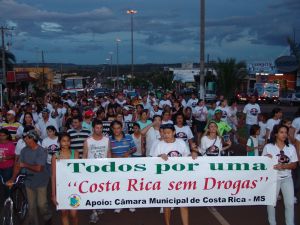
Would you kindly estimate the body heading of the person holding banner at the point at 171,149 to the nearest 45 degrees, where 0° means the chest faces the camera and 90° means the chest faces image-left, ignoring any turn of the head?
approximately 0°

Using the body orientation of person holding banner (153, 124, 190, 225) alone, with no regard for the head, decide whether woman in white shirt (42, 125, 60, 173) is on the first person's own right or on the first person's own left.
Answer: on the first person's own right

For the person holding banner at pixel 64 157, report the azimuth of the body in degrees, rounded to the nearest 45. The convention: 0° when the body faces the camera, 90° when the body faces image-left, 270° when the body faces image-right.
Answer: approximately 0°

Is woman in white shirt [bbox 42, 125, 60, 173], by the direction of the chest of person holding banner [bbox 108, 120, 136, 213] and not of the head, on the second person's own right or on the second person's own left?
on the second person's own right

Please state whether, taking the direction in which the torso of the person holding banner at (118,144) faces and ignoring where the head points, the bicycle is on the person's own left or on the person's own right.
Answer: on the person's own right

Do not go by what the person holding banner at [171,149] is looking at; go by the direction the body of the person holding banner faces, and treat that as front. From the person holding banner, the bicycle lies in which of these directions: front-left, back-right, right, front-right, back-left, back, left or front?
right

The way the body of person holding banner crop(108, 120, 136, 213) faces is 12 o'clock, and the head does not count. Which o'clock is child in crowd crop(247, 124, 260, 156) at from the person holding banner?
The child in crowd is roughly at 8 o'clock from the person holding banner.

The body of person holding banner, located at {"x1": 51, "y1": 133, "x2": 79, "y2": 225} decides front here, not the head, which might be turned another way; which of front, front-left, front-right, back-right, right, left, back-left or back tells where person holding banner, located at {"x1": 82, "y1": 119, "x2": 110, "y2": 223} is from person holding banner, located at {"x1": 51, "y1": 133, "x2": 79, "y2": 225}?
back-left

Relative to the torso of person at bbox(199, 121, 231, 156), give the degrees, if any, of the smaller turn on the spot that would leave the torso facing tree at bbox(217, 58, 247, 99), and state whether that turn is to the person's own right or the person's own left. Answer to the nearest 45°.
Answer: approximately 180°

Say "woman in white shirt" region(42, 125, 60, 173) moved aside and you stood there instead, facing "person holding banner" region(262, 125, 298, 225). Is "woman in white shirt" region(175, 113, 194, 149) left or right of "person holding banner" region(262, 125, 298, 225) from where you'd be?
left

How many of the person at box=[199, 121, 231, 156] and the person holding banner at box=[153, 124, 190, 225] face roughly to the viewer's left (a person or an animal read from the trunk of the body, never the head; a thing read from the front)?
0

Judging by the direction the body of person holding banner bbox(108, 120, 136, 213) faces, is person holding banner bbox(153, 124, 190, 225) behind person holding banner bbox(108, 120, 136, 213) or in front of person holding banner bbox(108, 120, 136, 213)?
in front
